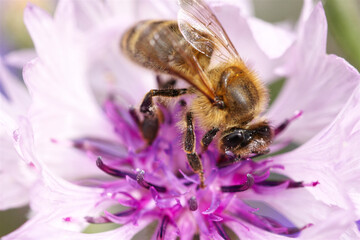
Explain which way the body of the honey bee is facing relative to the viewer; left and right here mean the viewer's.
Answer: facing the viewer and to the right of the viewer
